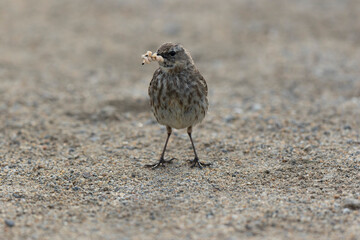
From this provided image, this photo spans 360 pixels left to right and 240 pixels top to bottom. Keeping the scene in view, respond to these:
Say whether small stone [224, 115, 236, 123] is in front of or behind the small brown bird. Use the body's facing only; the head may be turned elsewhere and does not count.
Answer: behind

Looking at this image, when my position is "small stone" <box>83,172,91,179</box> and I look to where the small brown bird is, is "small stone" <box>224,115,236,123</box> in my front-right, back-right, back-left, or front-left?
front-left

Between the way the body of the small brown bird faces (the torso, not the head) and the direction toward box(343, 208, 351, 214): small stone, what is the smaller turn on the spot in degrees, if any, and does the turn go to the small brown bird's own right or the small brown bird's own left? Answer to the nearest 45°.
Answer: approximately 45° to the small brown bird's own left

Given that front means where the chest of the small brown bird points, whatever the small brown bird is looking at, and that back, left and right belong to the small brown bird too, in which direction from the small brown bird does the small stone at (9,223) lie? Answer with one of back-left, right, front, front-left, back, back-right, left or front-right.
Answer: front-right

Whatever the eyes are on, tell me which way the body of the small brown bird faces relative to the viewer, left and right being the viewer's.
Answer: facing the viewer

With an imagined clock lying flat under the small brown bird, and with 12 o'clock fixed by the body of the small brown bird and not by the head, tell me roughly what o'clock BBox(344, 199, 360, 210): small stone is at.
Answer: The small stone is roughly at 10 o'clock from the small brown bird.
